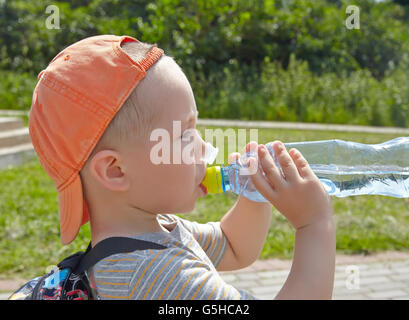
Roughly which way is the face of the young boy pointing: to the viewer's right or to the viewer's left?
to the viewer's right

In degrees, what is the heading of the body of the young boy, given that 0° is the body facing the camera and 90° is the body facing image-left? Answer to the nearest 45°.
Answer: approximately 270°

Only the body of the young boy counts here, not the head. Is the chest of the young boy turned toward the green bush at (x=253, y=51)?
no
